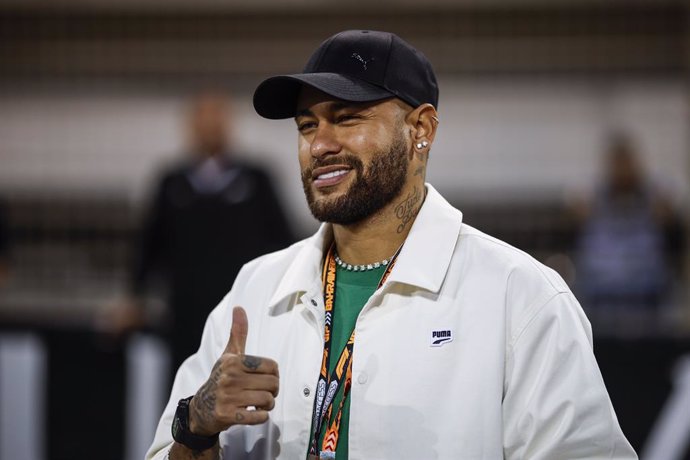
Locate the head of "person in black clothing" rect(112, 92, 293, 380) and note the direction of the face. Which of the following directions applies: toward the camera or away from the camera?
toward the camera

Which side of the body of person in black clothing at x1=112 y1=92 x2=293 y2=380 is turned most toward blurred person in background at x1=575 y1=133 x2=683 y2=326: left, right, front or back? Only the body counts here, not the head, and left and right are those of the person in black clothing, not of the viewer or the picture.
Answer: left

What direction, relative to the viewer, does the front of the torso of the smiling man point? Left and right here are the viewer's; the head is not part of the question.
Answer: facing the viewer and to the left of the viewer

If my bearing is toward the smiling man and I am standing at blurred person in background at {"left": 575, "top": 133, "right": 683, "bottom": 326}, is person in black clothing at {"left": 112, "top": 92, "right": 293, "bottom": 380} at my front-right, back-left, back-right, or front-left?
front-right

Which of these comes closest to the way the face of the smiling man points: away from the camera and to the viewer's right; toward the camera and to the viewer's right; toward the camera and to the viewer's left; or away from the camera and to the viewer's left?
toward the camera and to the viewer's left

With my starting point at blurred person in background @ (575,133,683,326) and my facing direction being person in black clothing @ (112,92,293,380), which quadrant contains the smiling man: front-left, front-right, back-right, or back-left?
front-left

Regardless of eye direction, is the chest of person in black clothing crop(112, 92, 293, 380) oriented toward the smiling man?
yes

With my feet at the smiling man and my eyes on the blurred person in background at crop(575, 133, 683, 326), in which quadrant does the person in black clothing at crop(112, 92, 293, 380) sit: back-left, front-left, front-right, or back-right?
front-left

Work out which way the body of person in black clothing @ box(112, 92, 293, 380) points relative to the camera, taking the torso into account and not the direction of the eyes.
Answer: toward the camera

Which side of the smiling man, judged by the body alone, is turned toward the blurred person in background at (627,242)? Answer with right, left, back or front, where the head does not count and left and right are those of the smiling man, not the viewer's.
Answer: back
